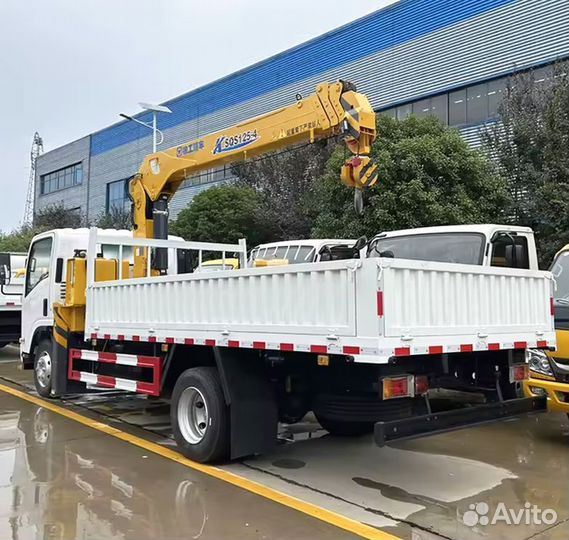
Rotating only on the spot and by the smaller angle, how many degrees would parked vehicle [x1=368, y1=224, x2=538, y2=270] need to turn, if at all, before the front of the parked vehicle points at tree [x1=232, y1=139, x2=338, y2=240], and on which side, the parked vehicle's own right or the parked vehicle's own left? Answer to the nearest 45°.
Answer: approximately 90° to the parked vehicle's own right

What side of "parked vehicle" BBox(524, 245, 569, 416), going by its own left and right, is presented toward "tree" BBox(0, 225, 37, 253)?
right

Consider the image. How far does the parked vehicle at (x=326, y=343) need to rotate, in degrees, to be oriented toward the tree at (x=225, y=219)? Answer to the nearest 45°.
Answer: approximately 45° to its right

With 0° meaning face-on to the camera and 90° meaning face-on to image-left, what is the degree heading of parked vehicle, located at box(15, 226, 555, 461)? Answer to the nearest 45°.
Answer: approximately 135°

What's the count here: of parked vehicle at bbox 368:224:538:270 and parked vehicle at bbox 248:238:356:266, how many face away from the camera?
0

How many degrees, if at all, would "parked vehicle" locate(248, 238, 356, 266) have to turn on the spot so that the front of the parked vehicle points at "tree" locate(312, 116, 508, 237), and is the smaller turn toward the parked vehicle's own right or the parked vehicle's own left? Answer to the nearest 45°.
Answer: approximately 180°

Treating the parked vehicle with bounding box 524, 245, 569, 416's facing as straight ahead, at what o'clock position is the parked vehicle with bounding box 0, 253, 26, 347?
the parked vehicle with bounding box 0, 253, 26, 347 is roughly at 2 o'clock from the parked vehicle with bounding box 524, 245, 569, 416.

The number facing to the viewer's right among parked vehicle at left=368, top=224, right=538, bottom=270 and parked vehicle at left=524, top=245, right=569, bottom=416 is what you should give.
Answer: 0

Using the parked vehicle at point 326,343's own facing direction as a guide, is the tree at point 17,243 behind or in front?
in front

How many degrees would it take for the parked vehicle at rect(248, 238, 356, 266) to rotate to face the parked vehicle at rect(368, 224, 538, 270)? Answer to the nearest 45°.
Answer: approximately 90° to its left

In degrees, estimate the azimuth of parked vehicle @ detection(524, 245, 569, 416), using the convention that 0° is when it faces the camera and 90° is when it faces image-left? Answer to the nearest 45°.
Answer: approximately 45°

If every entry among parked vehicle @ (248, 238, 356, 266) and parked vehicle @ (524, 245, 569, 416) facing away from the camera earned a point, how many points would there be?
0

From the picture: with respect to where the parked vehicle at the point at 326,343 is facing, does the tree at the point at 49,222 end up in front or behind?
in front

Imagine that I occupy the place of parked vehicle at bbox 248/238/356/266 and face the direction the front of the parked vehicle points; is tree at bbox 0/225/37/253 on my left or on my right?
on my right
